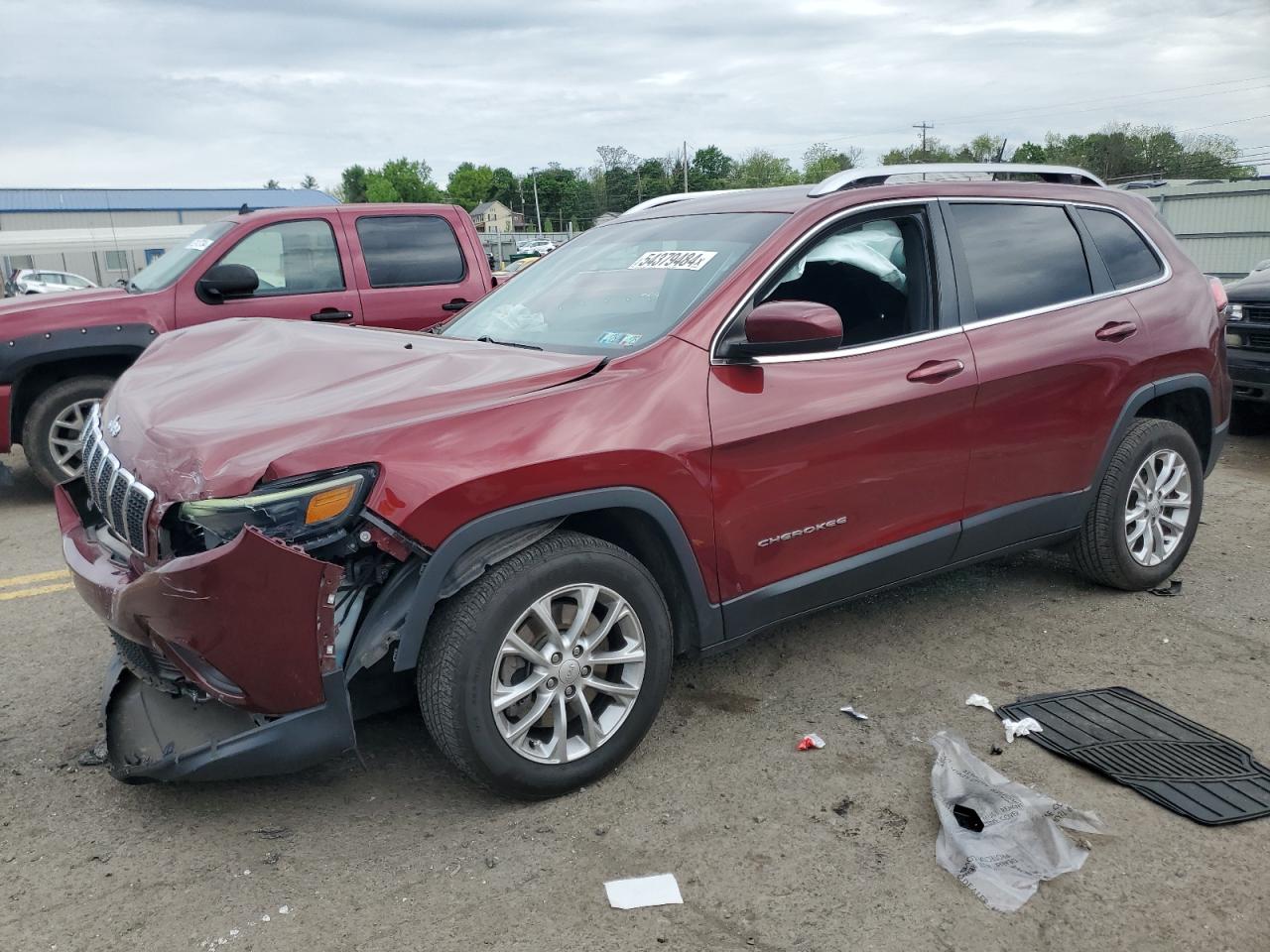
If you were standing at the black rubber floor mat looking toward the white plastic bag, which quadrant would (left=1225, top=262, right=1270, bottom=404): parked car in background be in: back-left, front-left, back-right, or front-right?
back-right

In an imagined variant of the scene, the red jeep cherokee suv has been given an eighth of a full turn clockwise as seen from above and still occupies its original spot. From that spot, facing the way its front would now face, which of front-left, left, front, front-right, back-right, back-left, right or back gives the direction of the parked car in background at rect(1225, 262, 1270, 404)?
back-right

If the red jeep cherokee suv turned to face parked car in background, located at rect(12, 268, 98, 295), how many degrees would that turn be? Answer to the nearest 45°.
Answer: approximately 90° to its right

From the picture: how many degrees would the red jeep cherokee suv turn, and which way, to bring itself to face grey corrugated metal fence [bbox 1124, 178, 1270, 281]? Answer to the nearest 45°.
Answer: approximately 180°

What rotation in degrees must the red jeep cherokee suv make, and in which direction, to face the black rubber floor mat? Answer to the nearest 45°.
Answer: approximately 135° to its left

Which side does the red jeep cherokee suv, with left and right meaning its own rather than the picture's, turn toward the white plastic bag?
left

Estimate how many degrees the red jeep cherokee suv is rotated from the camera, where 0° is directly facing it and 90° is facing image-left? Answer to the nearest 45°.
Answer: approximately 45°

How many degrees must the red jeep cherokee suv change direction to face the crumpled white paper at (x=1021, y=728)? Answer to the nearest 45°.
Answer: approximately 135° to its left
